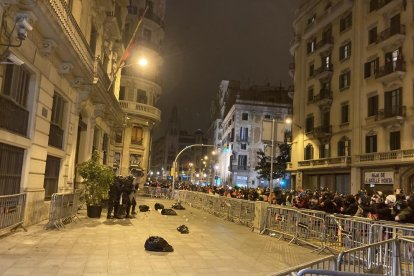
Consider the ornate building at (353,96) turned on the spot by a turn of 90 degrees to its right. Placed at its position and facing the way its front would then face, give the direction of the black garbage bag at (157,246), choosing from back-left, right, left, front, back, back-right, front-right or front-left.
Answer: back-left

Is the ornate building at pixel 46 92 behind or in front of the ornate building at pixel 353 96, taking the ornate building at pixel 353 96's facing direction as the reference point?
in front

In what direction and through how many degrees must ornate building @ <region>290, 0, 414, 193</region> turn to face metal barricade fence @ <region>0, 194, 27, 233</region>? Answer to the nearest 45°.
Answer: approximately 45° to its left

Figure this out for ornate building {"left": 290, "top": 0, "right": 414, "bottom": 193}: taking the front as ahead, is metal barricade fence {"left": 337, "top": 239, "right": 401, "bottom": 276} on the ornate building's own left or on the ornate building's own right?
on the ornate building's own left

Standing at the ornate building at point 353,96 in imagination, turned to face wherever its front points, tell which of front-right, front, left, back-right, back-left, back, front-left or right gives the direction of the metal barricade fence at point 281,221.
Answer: front-left

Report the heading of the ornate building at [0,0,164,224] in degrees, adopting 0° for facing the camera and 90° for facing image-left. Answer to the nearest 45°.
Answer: approximately 315°

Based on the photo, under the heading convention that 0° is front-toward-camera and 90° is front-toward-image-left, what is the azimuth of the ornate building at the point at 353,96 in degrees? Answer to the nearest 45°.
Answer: approximately 45°
